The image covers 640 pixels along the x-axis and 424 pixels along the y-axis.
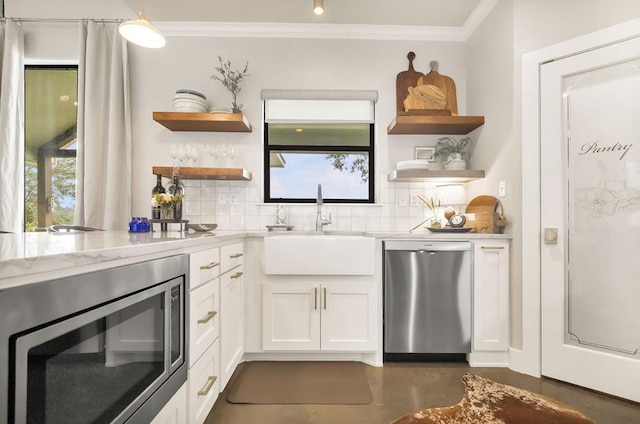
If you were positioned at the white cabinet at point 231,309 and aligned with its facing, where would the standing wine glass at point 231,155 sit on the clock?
The standing wine glass is roughly at 9 o'clock from the white cabinet.

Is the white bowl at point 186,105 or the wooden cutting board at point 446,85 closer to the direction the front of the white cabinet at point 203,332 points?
the wooden cutting board

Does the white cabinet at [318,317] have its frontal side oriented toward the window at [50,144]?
no

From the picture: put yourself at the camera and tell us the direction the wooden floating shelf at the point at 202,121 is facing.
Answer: facing the viewer

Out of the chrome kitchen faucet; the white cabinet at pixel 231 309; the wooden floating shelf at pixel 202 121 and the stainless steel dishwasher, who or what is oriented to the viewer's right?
the white cabinet

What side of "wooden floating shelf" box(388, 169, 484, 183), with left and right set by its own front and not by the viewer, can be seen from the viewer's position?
front

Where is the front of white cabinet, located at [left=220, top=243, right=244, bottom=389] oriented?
to the viewer's right

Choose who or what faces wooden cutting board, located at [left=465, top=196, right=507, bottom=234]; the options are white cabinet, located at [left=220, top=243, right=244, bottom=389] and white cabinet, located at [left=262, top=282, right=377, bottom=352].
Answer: white cabinet, located at [left=220, top=243, right=244, bottom=389]

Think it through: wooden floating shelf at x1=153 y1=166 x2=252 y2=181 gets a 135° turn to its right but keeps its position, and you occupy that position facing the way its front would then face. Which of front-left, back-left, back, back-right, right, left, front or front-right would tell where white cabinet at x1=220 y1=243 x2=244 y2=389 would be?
back-left

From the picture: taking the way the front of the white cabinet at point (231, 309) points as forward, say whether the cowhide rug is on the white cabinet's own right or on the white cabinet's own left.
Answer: on the white cabinet's own right

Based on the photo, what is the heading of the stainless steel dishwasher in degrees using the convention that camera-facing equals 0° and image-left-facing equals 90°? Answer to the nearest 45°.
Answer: approximately 0°

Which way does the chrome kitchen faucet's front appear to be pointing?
toward the camera

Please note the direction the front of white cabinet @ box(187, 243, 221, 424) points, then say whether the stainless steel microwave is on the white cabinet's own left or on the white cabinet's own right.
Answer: on the white cabinet's own right

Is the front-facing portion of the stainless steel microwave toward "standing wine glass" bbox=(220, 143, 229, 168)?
no

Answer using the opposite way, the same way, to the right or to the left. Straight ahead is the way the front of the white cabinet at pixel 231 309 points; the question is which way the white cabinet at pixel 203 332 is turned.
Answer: the same way

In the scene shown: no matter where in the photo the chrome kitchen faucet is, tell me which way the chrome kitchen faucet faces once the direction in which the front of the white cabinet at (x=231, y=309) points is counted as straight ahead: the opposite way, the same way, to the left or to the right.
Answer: to the right

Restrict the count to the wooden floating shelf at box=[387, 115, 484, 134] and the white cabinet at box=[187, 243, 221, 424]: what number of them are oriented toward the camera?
1

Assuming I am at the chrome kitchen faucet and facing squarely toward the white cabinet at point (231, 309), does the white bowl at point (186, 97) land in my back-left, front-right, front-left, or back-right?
front-right

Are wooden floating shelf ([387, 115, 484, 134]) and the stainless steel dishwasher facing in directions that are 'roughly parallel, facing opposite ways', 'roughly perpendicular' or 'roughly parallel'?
roughly parallel
